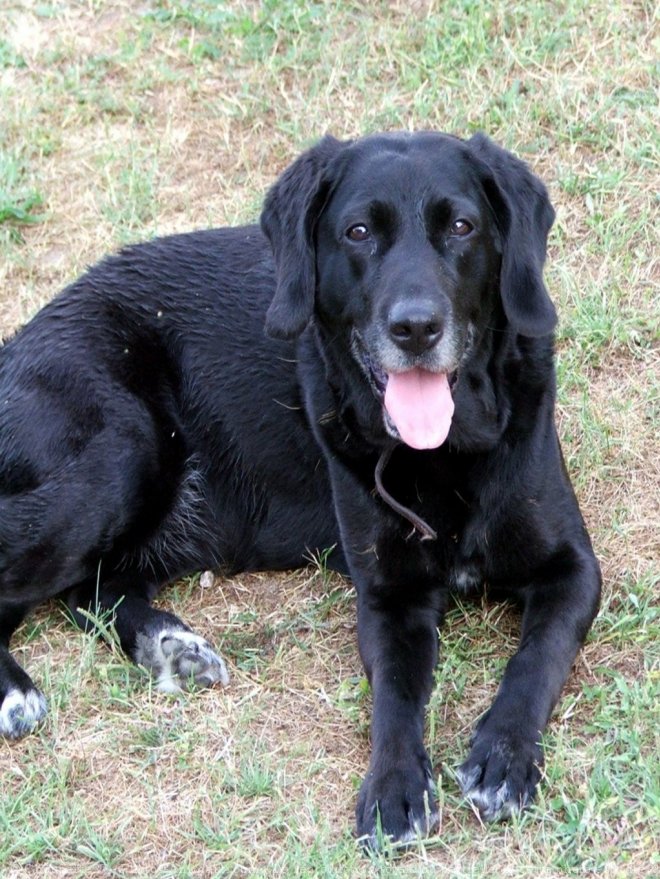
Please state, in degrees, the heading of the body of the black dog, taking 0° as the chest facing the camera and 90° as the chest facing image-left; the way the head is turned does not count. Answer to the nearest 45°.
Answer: approximately 315°
